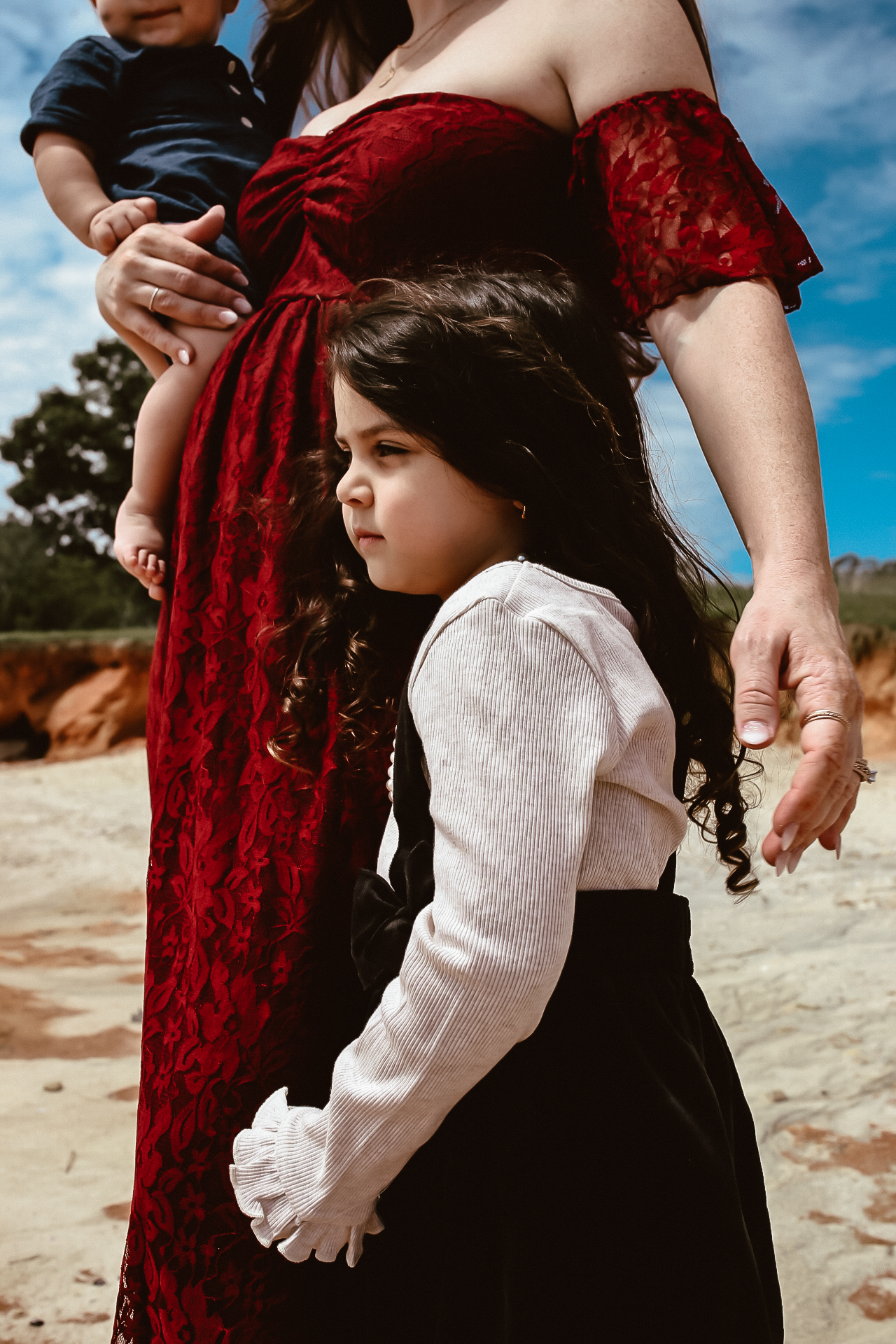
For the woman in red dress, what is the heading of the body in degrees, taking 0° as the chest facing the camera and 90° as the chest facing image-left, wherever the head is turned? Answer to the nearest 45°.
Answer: approximately 45°

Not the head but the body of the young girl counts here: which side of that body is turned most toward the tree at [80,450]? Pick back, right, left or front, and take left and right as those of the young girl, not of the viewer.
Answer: right

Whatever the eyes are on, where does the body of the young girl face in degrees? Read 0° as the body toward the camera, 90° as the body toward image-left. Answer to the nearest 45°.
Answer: approximately 90°

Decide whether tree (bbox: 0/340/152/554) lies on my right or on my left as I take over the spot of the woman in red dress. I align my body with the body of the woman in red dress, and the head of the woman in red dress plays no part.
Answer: on my right

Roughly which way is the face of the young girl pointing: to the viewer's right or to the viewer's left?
to the viewer's left
